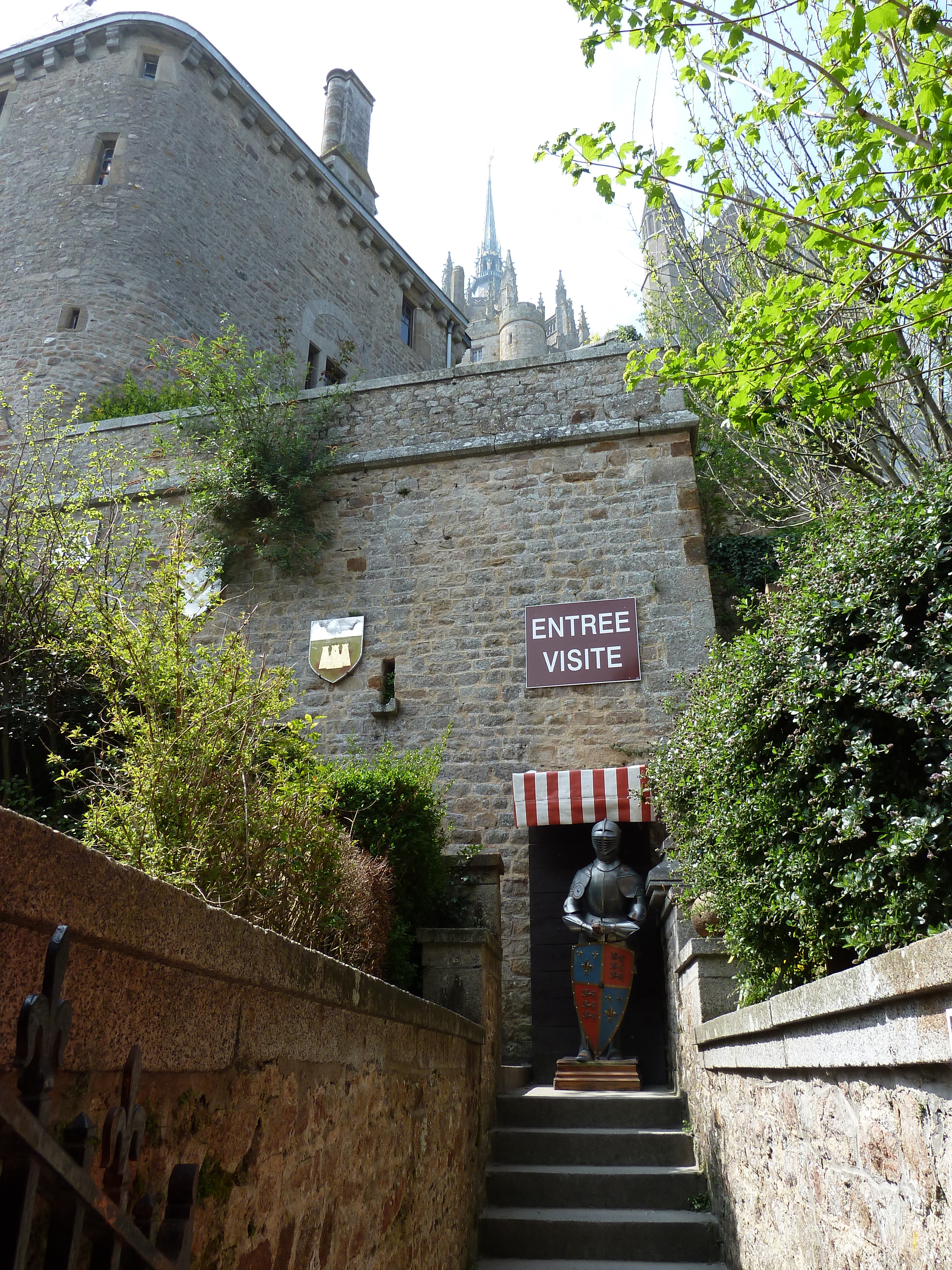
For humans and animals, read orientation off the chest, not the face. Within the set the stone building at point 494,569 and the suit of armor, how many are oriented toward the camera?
2

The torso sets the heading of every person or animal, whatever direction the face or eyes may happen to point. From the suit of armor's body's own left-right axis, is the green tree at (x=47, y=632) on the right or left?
on its right

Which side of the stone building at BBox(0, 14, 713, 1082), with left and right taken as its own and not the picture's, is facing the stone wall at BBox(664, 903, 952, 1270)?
front

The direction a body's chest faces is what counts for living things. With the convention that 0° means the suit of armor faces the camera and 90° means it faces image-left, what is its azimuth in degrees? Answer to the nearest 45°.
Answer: approximately 0°

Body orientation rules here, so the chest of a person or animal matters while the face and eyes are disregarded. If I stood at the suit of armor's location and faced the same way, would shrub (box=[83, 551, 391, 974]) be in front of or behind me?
in front
